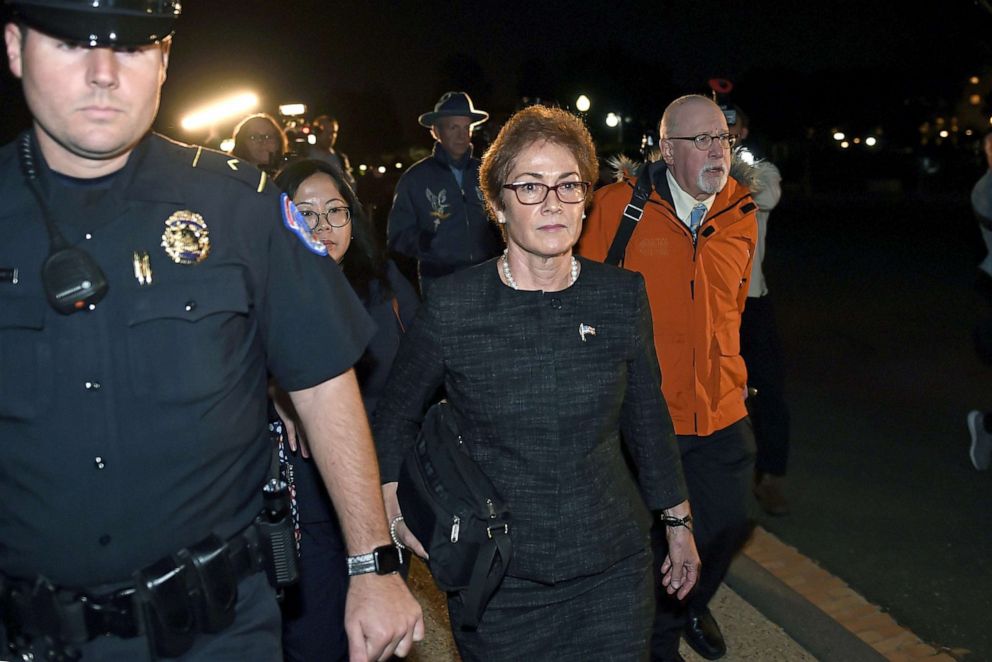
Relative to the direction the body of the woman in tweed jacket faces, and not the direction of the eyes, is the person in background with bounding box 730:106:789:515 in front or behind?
behind

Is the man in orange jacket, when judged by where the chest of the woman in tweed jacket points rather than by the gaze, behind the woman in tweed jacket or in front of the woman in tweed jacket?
behind

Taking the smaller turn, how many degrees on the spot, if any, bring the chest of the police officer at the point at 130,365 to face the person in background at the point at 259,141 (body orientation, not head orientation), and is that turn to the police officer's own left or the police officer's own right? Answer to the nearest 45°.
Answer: approximately 180°

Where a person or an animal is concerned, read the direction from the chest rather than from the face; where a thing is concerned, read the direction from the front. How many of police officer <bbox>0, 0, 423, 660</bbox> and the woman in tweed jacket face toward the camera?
2

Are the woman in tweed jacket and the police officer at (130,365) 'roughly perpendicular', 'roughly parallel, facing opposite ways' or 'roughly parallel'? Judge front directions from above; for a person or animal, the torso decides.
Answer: roughly parallel

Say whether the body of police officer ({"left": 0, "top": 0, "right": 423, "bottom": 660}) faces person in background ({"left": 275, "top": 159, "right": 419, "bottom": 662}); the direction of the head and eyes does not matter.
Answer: no

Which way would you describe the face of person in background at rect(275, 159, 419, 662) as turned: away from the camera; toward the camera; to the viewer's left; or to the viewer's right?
toward the camera

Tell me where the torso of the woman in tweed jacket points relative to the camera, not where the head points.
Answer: toward the camera

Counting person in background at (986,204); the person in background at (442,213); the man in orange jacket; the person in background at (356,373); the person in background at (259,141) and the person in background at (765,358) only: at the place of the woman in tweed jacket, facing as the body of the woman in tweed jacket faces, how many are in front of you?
0

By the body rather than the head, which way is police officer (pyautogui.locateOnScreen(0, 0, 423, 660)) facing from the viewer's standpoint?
toward the camera

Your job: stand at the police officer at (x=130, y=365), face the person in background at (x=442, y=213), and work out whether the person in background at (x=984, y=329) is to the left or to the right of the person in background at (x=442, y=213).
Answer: right

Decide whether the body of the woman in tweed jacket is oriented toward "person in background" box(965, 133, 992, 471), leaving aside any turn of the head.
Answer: no

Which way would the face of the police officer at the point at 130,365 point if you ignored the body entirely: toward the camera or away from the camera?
toward the camera

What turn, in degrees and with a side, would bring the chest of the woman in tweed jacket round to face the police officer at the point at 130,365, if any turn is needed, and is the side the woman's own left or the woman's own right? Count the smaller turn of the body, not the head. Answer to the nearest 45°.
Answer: approximately 45° to the woman's own right

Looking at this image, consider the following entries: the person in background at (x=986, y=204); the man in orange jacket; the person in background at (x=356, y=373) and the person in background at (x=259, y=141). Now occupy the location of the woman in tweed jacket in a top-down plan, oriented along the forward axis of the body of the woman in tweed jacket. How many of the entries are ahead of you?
0
